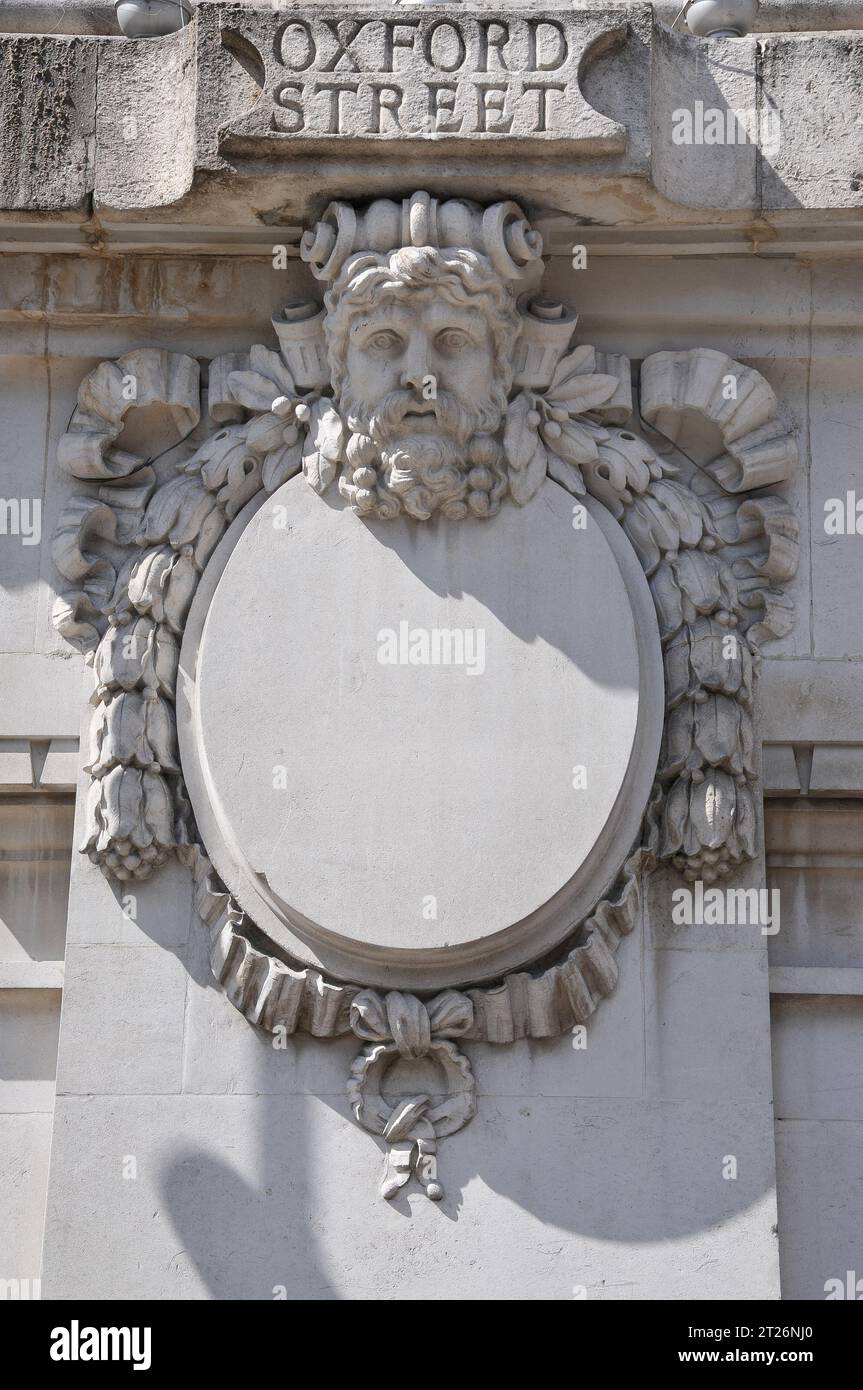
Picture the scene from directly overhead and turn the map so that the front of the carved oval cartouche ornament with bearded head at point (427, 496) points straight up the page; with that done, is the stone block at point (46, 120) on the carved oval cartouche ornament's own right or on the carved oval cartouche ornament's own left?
on the carved oval cartouche ornament's own right

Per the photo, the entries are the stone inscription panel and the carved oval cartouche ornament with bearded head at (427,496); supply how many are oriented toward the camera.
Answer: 2

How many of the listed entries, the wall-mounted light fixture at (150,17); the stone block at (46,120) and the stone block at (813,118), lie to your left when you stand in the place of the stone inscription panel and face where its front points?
1

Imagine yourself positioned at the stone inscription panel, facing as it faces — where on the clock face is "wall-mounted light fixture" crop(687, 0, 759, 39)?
The wall-mounted light fixture is roughly at 8 o'clock from the stone inscription panel.

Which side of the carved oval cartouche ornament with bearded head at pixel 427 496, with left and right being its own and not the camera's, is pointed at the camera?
front

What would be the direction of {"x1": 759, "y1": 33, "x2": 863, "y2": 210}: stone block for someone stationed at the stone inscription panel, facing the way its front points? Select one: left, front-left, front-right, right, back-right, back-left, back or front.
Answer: left

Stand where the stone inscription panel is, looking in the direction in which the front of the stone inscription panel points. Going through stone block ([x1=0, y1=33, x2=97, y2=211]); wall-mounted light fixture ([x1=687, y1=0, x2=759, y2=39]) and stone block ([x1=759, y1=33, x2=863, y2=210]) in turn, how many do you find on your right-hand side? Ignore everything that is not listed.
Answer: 1

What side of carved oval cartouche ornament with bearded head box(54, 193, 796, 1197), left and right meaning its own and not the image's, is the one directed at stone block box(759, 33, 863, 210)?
left

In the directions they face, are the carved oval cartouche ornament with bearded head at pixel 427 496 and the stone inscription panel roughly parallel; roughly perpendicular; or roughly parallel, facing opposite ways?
roughly parallel

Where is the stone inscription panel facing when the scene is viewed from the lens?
facing the viewer
